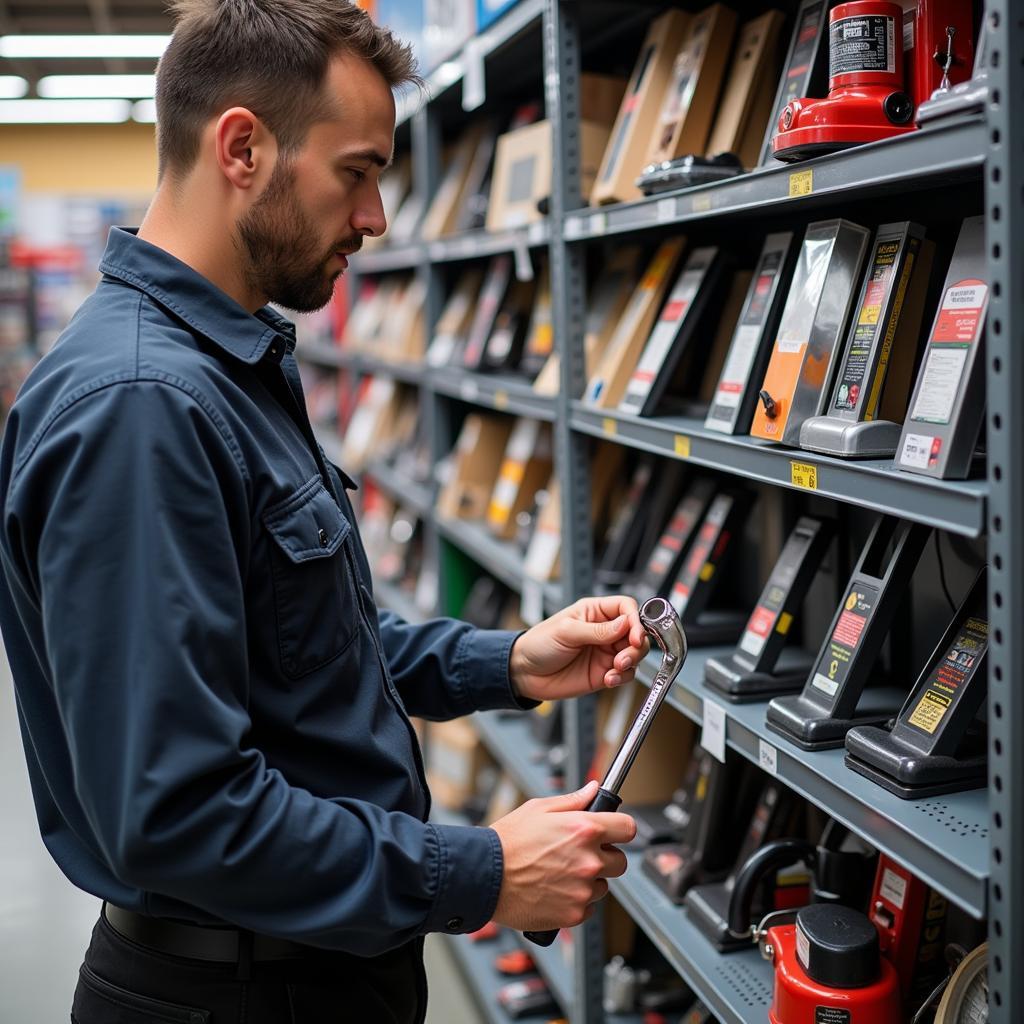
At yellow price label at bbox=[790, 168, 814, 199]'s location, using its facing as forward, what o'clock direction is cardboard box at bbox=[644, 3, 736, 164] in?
The cardboard box is roughly at 4 o'clock from the yellow price label.

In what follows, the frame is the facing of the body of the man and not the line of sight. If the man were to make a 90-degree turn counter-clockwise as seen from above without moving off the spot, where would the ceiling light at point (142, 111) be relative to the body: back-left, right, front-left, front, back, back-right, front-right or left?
front

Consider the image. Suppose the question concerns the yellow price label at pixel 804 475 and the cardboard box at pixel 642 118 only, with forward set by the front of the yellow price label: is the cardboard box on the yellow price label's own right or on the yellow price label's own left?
on the yellow price label's own right

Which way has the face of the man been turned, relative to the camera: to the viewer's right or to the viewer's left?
to the viewer's right

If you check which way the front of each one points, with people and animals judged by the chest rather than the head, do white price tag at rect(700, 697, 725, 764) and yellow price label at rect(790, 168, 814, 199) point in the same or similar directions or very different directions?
same or similar directions

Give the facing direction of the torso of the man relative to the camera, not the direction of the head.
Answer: to the viewer's right

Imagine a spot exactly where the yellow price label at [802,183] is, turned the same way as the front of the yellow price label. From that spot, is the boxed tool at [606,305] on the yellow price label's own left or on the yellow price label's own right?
on the yellow price label's own right

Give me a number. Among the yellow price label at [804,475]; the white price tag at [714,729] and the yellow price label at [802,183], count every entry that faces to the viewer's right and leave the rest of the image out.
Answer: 0

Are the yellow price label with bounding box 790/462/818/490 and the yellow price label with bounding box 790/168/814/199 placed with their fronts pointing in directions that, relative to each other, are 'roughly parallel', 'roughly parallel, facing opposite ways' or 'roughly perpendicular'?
roughly parallel

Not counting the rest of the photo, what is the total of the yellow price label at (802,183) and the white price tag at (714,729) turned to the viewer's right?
0

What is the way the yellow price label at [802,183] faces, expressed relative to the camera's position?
facing the viewer and to the left of the viewer

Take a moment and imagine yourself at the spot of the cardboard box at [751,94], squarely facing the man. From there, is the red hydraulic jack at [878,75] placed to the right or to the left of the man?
left

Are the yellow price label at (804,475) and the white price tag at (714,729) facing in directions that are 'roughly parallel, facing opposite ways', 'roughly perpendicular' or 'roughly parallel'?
roughly parallel

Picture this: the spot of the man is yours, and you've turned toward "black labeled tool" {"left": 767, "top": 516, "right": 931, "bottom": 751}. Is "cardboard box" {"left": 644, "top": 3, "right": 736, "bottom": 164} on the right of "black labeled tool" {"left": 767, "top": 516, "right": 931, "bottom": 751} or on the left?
left

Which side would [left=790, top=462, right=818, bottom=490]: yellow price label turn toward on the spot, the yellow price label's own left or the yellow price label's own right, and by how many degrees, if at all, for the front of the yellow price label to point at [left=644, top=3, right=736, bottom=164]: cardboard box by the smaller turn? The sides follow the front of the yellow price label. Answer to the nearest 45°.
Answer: approximately 135° to the yellow price label's own right

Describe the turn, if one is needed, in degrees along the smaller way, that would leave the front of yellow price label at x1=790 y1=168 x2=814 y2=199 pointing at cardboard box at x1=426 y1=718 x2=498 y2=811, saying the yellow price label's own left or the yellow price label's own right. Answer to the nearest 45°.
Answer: approximately 90° to the yellow price label's own right

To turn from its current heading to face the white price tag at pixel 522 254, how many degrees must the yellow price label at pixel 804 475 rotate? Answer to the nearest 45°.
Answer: approximately 90° to its right

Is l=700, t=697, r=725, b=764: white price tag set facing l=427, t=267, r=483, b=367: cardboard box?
no
